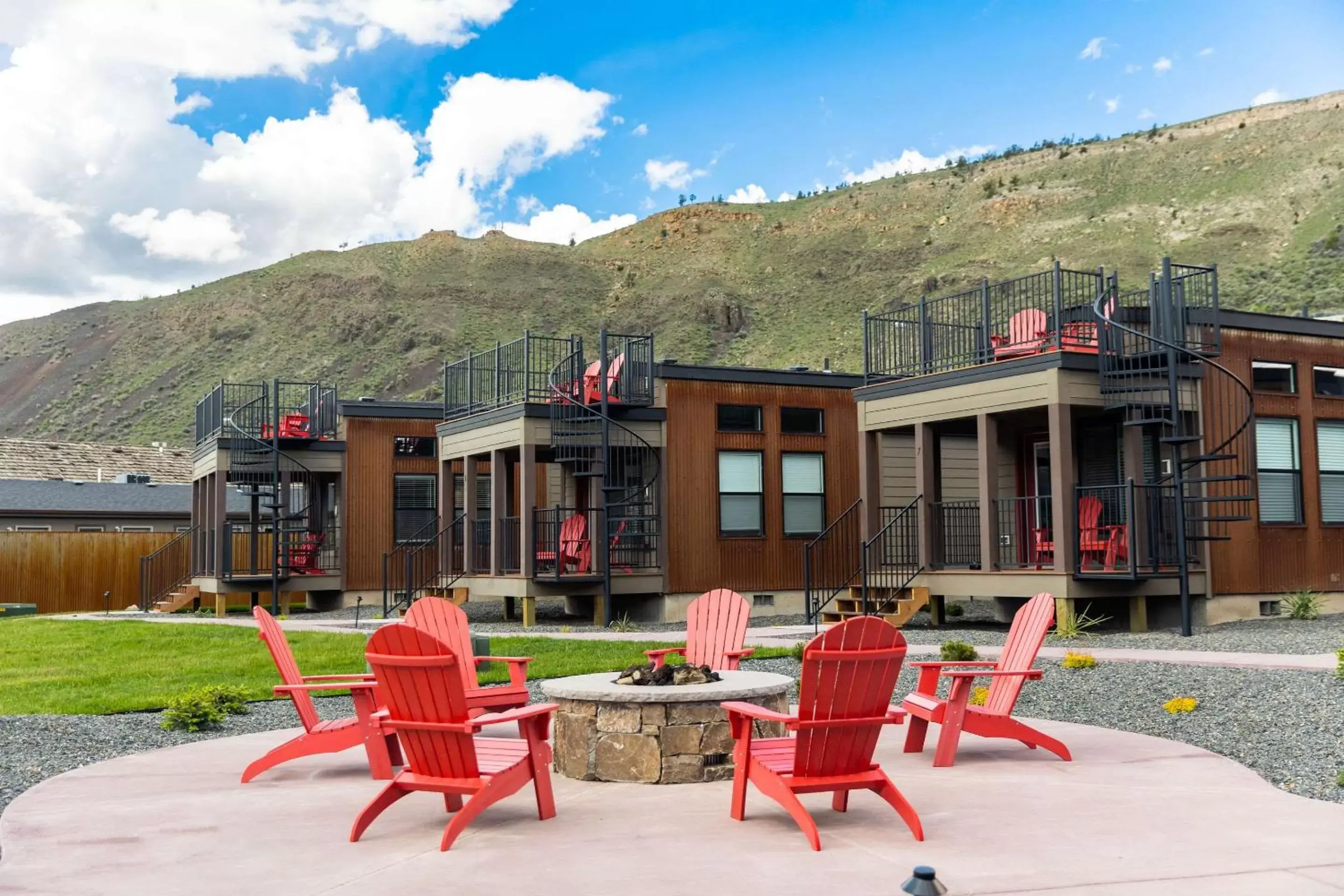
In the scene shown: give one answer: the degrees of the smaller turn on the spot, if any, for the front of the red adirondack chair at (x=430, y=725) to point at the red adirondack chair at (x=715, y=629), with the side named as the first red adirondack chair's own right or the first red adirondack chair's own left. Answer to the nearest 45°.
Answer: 0° — it already faces it

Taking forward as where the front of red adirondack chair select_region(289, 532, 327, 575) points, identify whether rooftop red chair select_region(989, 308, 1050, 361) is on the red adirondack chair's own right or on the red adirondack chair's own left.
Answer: on the red adirondack chair's own left

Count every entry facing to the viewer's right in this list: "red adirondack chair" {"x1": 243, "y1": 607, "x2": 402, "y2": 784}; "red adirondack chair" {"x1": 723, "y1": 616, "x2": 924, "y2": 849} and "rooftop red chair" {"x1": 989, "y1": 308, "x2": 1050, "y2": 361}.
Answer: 1

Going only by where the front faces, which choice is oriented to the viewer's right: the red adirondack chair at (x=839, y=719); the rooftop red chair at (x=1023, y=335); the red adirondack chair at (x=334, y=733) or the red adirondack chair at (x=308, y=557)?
the red adirondack chair at (x=334, y=733)

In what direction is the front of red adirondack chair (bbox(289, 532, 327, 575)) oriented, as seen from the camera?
facing the viewer and to the left of the viewer

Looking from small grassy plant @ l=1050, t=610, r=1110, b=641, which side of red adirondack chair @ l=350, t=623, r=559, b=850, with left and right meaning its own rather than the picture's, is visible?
front

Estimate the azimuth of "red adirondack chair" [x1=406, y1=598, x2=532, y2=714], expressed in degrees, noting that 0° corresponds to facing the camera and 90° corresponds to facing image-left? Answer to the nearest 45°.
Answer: approximately 315°

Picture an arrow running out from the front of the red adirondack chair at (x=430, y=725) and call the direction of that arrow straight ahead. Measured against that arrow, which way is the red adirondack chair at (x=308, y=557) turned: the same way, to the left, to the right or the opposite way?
the opposite way

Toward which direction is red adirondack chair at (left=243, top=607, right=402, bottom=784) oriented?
to the viewer's right

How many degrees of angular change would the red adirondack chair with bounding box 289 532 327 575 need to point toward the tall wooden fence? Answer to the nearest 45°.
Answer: approximately 90° to its right

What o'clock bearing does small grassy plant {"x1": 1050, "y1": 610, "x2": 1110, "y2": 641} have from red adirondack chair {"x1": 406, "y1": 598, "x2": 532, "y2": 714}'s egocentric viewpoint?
The small grassy plant is roughly at 9 o'clock from the red adirondack chair.

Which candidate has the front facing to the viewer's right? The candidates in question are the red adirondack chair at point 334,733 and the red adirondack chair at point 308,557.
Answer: the red adirondack chair at point 334,733

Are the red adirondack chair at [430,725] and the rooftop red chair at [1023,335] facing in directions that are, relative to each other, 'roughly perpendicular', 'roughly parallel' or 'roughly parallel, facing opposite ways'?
roughly parallel, facing opposite ways

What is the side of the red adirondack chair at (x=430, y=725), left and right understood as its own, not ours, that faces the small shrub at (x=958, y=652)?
front

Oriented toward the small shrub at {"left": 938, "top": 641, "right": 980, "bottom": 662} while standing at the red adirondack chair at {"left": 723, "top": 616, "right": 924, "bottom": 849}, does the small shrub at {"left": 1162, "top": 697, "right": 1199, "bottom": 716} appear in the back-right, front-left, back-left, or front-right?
front-right

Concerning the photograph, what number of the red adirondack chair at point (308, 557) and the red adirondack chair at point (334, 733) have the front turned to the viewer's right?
1

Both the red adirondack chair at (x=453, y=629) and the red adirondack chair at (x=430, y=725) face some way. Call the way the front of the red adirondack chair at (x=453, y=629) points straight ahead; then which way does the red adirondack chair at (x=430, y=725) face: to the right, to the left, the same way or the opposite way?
to the left

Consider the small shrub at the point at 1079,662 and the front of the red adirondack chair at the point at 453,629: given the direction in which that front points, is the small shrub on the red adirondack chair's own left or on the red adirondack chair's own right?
on the red adirondack chair's own left
